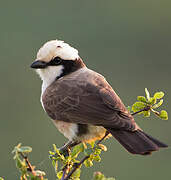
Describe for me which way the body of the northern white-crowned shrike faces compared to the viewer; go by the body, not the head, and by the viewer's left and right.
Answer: facing to the left of the viewer
